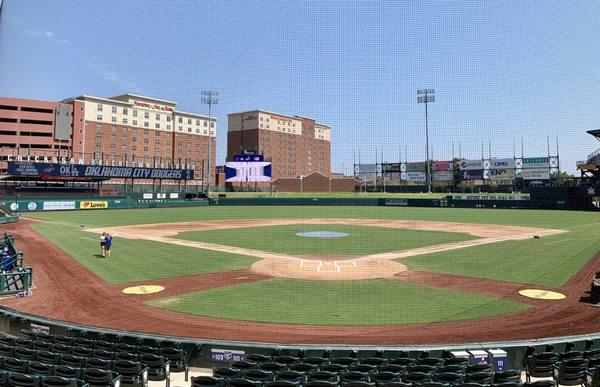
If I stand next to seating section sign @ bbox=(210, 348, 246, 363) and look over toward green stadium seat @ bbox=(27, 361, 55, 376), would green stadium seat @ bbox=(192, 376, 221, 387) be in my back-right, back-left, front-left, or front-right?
front-left

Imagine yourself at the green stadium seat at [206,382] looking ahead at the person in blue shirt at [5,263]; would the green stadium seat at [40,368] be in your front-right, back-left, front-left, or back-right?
front-left

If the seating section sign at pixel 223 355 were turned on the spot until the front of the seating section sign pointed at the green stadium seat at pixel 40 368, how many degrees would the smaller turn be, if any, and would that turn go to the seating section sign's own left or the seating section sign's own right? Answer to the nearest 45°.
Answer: approximately 45° to the seating section sign's own right

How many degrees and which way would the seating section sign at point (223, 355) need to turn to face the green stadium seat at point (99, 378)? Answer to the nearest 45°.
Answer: approximately 45° to its right

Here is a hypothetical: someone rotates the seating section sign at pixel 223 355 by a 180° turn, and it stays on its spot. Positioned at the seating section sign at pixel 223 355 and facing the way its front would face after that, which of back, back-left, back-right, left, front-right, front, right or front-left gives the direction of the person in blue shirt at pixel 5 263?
front-left

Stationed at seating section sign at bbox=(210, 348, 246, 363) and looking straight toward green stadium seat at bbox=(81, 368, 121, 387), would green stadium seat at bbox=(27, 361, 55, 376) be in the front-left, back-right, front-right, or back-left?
front-right

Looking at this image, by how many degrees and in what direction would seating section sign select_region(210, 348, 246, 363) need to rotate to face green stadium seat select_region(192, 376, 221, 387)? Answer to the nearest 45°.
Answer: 0° — it already faces it

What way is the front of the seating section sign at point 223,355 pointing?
toward the camera
